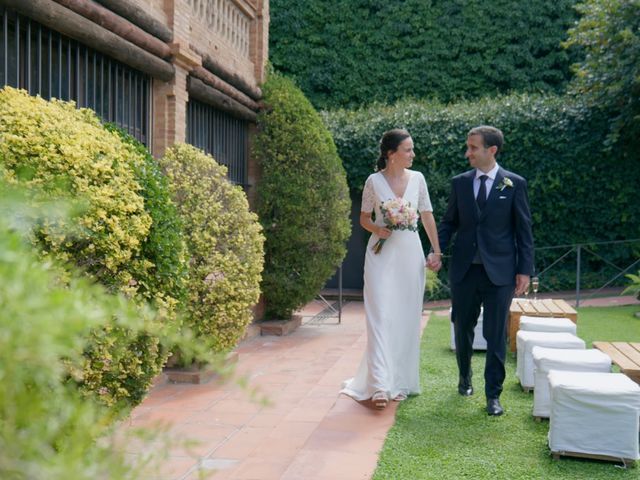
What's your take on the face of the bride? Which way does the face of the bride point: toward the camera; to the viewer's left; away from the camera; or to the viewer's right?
to the viewer's right

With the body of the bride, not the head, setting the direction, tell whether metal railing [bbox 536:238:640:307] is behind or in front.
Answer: behind

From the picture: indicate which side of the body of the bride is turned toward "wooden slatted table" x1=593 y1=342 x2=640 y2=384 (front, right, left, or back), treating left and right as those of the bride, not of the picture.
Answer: left

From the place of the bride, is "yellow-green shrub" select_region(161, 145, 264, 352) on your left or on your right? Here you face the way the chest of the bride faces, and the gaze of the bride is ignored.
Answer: on your right

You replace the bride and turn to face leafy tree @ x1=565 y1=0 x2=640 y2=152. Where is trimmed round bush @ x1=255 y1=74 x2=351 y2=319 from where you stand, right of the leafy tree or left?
left

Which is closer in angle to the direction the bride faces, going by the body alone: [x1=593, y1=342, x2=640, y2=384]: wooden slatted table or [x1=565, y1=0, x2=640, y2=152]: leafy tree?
the wooden slatted table

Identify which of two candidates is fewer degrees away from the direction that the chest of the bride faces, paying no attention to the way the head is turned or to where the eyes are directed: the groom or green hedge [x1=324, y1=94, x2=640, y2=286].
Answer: the groom

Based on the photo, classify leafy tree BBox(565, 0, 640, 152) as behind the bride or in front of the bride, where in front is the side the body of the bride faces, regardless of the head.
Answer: behind

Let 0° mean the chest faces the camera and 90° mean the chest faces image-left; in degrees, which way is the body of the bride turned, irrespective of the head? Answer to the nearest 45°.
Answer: approximately 0°

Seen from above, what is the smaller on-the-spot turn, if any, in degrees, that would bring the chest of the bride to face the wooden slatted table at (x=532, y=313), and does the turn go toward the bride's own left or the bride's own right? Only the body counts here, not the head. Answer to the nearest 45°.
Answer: approximately 135° to the bride's own left
